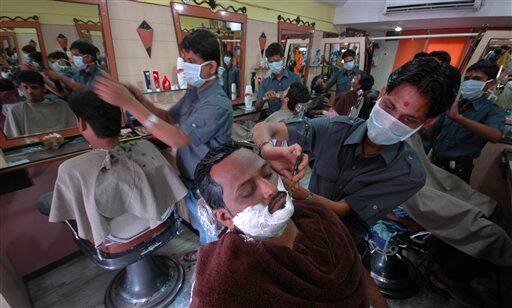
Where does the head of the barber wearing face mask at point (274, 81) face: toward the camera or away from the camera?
toward the camera

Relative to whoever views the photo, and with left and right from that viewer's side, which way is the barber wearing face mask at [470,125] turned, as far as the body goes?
facing the viewer and to the left of the viewer

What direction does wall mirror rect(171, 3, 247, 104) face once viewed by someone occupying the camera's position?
facing the viewer and to the right of the viewer

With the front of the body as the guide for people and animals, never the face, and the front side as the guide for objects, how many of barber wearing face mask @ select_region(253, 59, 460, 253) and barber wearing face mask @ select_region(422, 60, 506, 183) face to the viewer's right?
0

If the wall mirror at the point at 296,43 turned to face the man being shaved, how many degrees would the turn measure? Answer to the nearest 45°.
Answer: approximately 45° to its right

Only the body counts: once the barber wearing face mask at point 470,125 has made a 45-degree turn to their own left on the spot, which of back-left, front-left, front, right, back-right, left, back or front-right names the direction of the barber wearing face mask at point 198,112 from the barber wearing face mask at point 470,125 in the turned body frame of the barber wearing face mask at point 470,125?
front-right

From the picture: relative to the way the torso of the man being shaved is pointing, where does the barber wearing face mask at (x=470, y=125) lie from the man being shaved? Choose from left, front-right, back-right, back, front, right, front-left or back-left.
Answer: left

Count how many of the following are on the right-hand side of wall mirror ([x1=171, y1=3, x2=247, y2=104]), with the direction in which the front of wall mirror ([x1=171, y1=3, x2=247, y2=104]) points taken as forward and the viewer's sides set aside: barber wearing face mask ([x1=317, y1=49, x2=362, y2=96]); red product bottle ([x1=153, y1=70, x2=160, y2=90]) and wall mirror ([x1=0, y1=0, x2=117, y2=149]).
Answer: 2

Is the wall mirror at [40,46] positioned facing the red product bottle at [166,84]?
no

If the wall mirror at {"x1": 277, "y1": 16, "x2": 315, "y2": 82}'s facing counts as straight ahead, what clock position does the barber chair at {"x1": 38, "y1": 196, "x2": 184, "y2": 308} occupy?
The barber chair is roughly at 2 o'clock from the wall mirror.

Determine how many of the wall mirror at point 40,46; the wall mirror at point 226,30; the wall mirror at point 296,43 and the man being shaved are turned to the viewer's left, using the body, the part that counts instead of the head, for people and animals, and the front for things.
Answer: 0

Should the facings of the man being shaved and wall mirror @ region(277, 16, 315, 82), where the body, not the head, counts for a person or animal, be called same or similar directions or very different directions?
same or similar directions

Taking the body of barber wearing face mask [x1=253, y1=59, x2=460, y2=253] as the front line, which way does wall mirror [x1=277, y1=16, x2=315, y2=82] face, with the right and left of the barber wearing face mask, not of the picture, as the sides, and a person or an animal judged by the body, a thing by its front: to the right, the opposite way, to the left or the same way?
to the left

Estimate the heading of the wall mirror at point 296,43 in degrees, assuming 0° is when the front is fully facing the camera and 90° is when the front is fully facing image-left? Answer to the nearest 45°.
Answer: approximately 315°

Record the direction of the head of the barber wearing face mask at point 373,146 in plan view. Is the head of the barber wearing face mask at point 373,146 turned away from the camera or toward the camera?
toward the camera

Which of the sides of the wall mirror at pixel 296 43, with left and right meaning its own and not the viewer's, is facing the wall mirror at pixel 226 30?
right

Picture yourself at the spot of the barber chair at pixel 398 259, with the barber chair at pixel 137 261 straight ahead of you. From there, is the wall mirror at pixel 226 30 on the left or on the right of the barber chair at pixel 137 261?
right

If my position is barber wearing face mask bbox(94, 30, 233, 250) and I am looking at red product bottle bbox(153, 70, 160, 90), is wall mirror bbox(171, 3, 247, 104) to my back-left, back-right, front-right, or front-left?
front-right

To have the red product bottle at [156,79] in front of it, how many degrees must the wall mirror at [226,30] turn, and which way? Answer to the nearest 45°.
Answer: approximately 90° to its right
